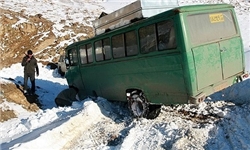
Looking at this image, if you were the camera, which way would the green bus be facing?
facing away from the viewer and to the left of the viewer
